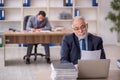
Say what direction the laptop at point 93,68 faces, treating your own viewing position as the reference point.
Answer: facing away from the viewer

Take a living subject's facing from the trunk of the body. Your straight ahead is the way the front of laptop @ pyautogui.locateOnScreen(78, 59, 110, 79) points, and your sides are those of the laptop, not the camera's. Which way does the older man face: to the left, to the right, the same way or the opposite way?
the opposite way

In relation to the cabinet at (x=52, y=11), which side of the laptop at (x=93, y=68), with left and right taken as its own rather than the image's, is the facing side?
front

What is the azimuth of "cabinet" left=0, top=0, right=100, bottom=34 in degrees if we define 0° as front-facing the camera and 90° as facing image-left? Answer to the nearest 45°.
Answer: approximately 0°

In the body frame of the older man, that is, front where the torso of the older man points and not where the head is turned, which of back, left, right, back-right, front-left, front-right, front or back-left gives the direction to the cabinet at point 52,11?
back

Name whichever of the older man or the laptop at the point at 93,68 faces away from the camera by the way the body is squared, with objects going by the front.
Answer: the laptop

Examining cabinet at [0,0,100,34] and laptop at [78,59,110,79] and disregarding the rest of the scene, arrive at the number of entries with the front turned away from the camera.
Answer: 1

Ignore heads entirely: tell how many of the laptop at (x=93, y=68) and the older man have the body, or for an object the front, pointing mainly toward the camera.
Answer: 1

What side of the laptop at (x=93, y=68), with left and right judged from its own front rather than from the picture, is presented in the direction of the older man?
front

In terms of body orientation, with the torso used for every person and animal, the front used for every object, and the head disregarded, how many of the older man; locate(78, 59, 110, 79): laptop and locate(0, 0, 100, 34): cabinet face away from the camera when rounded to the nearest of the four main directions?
1

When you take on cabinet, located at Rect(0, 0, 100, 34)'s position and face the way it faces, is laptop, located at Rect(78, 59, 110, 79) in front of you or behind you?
in front

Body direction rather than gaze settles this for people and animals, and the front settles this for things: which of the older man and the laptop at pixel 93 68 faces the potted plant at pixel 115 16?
the laptop

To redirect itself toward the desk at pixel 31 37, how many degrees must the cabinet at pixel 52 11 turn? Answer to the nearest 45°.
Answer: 0° — it already faces it
